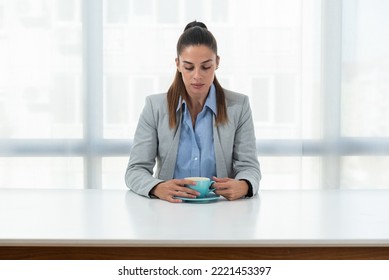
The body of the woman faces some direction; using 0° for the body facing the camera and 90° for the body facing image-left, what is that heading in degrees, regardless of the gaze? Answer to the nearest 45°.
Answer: approximately 0°

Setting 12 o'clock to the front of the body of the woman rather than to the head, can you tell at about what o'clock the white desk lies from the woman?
The white desk is roughly at 12 o'clock from the woman.
